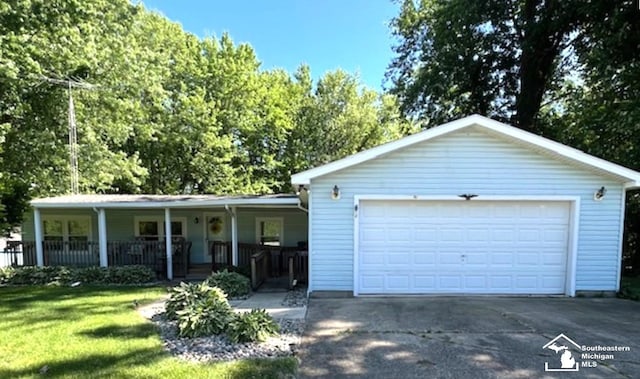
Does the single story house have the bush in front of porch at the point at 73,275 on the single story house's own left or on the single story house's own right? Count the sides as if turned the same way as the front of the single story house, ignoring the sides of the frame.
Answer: on the single story house's own right

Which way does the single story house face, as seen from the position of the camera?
facing the viewer

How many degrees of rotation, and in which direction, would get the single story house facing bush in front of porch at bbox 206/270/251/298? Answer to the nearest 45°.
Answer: approximately 90° to its right

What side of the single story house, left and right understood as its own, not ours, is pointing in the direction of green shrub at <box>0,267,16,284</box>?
right

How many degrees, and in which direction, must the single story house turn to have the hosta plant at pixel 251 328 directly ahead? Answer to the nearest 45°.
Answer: approximately 45° to its right

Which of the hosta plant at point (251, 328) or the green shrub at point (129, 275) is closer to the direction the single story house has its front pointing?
the hosta plant

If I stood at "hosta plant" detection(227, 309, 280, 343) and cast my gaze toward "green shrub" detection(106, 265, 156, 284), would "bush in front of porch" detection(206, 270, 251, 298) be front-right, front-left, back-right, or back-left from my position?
front-right

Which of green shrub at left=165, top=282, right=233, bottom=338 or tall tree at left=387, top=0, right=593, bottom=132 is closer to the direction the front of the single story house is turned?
the green shrub
